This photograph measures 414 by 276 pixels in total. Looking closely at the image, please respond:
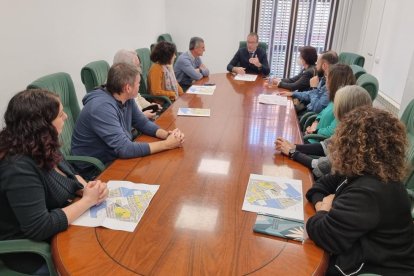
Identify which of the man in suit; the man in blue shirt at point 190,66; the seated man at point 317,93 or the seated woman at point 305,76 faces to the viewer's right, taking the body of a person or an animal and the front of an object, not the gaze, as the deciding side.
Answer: the man in blue shirt

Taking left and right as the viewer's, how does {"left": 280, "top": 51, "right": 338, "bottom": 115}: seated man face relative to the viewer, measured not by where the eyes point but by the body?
facing to the left of the viewer

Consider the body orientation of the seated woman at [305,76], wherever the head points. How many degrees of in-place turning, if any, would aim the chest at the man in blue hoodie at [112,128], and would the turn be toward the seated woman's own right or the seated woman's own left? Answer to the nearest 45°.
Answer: approximately 45° to the seated woman's own left

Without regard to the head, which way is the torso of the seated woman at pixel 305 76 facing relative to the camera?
to the viewer's left

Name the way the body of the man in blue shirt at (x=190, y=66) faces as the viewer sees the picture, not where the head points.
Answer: to the viewer's right

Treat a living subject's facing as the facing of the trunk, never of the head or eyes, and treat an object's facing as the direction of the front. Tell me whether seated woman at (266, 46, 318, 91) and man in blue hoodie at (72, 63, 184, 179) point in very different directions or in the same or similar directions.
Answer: very different directions

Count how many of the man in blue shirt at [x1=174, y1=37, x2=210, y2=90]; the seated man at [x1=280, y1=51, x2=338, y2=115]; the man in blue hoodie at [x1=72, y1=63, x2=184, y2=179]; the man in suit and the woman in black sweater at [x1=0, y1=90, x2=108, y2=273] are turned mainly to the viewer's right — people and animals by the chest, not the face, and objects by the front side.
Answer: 3

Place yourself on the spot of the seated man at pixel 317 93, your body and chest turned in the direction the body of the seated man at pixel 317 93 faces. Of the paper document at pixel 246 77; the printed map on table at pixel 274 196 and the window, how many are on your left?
1

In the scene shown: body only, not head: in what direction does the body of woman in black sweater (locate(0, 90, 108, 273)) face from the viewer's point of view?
to the viewer's right

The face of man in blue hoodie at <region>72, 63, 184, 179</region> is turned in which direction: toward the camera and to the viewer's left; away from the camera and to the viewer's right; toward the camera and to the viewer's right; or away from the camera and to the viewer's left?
away from the camera and to the viewer's right

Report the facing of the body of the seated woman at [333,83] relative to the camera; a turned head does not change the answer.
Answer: to the viewer's left

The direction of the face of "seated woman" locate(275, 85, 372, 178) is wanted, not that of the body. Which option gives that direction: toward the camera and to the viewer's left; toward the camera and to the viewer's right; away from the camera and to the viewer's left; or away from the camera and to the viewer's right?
away from the camera and to the viewer's left

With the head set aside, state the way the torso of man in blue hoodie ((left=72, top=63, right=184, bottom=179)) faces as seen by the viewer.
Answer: to the viewer's right

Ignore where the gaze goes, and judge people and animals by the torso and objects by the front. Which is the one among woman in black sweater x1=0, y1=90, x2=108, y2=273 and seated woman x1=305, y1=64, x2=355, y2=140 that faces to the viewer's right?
the woman in black sweater
